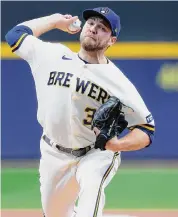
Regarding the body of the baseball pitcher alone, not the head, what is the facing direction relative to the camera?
toward the camera
